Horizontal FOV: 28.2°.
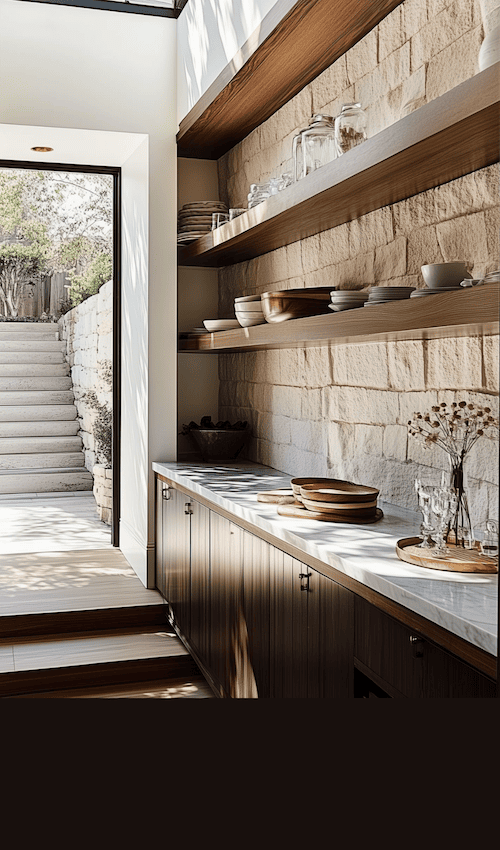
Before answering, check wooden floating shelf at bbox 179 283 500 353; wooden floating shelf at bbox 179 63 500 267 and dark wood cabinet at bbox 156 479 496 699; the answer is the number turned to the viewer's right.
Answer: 0

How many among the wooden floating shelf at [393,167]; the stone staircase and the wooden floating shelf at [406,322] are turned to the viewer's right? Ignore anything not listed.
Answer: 0

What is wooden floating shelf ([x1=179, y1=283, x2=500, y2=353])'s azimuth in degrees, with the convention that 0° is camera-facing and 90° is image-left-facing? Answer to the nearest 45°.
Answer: approximately 45°

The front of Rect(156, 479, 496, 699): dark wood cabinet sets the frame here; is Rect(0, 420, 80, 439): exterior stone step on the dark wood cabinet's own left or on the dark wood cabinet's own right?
on the dark wood cabinet's own right

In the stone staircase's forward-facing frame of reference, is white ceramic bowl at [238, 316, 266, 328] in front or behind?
in front

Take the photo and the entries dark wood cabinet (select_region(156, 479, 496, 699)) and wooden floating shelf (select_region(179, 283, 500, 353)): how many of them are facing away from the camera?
0

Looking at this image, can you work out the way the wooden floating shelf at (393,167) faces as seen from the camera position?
facing the viewer and to the left of the viewer

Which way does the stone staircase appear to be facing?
toward the camera

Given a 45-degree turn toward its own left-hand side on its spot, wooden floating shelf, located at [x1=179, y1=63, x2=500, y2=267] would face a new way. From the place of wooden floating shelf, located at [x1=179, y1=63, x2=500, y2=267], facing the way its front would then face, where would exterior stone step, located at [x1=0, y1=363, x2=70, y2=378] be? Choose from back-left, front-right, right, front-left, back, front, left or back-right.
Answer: back-right

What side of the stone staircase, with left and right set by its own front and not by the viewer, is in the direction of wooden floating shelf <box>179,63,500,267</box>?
front

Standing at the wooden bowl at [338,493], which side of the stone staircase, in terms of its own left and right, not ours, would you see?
front
